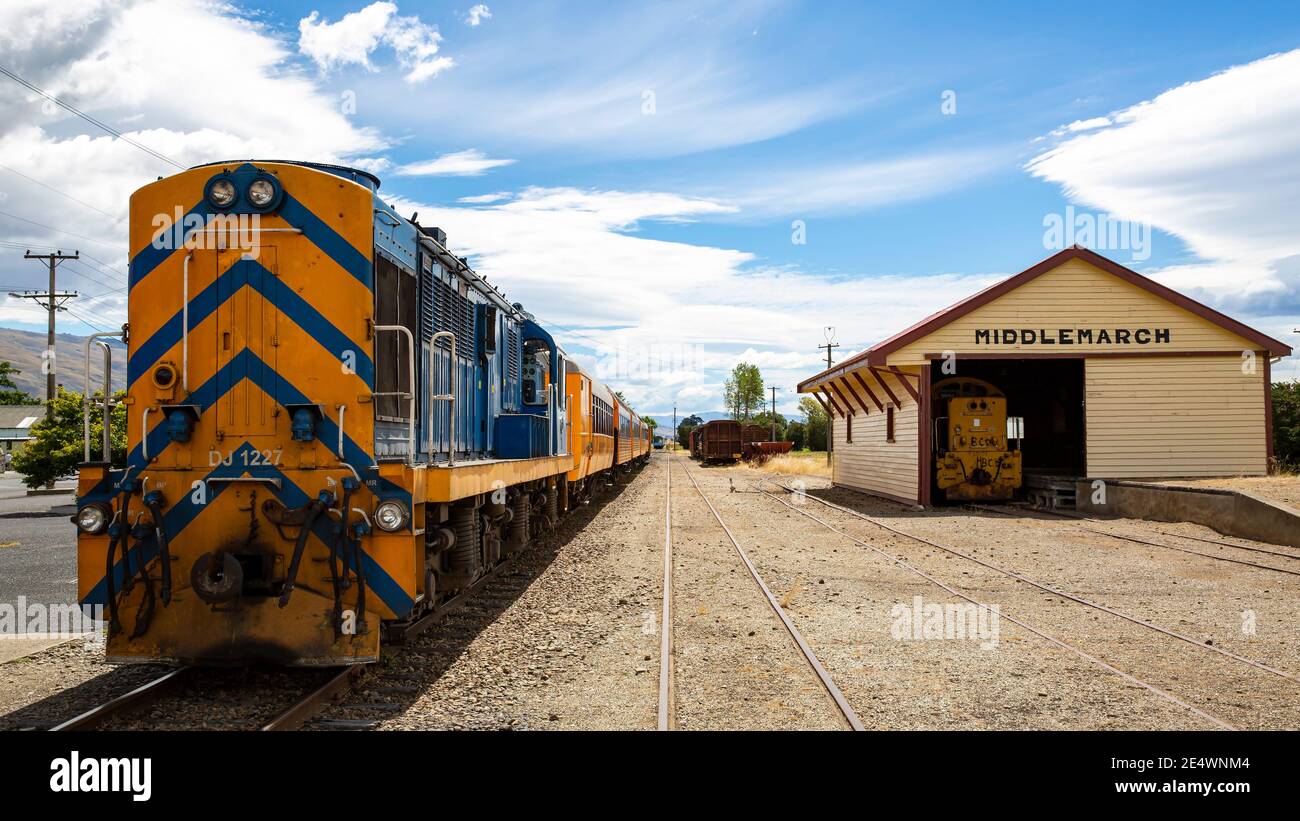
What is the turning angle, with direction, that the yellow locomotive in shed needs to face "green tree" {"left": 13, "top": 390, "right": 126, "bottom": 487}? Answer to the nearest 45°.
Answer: approximately 90° to its right

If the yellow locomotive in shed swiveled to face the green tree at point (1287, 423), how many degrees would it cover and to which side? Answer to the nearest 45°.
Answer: approximately 135° to its left

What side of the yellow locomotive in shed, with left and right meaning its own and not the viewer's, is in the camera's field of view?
front

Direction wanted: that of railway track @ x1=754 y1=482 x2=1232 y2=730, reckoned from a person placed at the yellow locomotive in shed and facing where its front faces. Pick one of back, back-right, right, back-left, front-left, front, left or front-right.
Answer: front

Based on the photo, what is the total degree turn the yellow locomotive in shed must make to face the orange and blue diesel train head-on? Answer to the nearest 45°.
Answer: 0° — it already faces it

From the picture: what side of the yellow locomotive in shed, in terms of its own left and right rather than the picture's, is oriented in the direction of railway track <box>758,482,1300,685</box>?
front

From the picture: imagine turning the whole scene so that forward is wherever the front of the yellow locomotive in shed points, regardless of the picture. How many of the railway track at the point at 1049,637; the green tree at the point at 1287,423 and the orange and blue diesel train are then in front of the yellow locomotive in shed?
2
